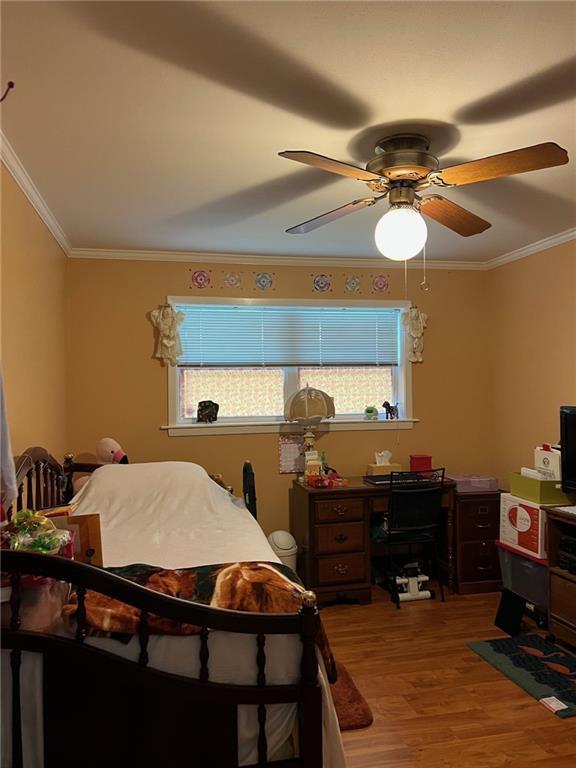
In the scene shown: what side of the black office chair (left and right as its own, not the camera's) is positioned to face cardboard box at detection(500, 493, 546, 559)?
right

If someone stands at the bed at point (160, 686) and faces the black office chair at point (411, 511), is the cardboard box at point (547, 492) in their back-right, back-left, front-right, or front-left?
front-right

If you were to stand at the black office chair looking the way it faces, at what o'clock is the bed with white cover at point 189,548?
The bed with white cover is roughly at 7 o'clock from the black office chair.

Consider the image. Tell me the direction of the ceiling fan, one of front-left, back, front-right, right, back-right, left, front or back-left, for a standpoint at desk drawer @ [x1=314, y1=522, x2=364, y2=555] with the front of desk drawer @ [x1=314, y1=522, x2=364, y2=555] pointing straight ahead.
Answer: front

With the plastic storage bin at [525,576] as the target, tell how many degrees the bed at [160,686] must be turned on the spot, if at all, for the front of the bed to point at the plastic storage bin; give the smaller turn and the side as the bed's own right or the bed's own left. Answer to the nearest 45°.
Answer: approximately 135° to the bed's own left

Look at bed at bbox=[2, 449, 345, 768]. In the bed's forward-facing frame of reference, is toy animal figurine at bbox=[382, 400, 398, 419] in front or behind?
behind

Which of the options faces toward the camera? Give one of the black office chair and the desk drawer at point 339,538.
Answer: the desk drawer

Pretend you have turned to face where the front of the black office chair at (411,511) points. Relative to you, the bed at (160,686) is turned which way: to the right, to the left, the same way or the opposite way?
the opposite way

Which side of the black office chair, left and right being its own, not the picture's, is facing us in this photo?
back

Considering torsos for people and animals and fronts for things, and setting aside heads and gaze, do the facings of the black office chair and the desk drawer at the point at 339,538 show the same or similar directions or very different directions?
very different directions

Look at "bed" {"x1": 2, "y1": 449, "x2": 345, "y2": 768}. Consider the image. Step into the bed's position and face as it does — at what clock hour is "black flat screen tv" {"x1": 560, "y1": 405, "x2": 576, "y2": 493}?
The black flat screen tv is roughly at 8 o'clock from the bed.

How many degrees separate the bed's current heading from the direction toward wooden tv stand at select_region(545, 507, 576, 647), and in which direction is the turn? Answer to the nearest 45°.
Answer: approximately 135° to its left

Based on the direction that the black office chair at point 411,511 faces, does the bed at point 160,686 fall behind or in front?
behind

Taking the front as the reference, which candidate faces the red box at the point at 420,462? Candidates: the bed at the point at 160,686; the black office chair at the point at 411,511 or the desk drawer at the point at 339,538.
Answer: the black office chair

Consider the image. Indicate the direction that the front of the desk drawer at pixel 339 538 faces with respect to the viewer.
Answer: facing the viewer

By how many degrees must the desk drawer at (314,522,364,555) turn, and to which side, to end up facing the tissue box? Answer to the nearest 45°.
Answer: approximately 135° to its left

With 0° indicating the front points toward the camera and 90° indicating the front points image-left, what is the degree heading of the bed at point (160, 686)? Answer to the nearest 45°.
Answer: approximately 0°

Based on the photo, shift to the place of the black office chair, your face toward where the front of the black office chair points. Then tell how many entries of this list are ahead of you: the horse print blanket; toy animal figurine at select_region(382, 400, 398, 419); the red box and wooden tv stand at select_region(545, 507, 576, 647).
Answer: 2
